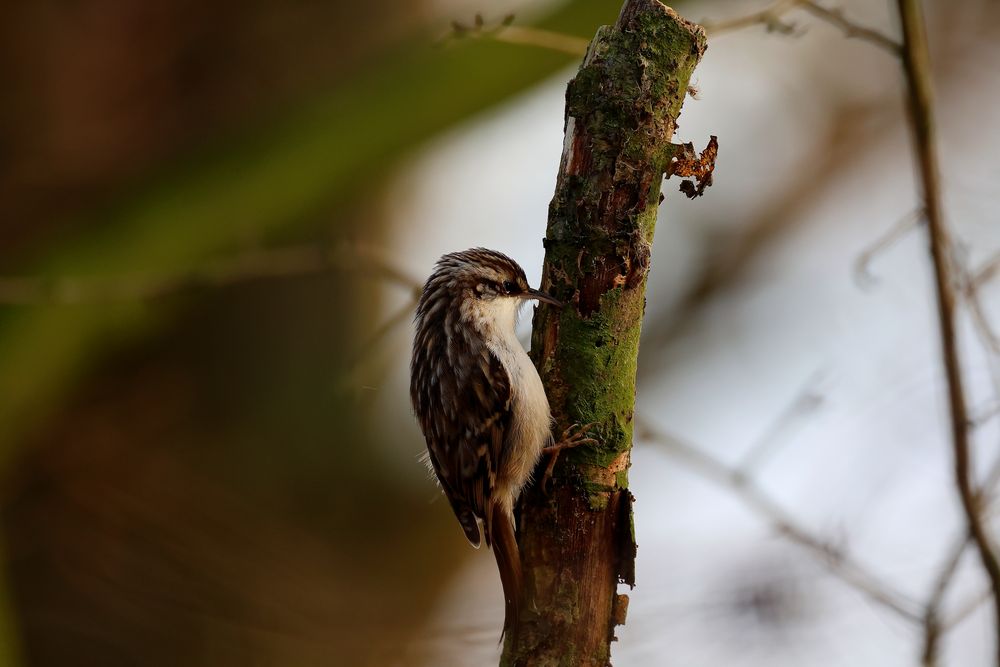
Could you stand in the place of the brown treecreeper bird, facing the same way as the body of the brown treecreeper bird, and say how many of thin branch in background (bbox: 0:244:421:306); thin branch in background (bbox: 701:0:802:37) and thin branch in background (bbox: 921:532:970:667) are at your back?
1

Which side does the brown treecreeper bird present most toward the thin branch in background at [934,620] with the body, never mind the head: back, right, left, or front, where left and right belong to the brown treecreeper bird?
front

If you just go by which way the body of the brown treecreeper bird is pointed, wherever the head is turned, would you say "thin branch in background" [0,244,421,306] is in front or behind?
behind

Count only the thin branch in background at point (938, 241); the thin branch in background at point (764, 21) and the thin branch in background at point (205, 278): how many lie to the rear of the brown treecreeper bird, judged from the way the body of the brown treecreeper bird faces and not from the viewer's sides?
1

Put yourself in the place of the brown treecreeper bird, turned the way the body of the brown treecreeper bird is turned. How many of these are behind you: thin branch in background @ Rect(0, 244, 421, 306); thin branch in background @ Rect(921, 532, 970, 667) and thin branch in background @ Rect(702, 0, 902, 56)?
1

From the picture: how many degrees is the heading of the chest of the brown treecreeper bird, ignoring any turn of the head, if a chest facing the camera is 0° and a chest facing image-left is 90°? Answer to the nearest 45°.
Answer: approximately 270°

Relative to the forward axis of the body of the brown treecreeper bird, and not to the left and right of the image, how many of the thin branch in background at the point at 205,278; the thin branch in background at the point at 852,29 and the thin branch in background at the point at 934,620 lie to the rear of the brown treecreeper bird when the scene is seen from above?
1
